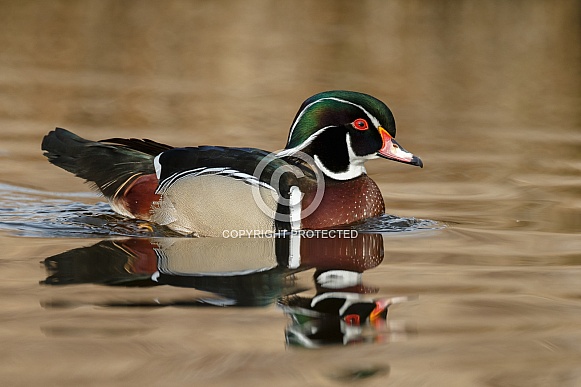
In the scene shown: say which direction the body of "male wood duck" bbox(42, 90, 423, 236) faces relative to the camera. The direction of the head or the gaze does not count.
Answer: to the viewer's right
